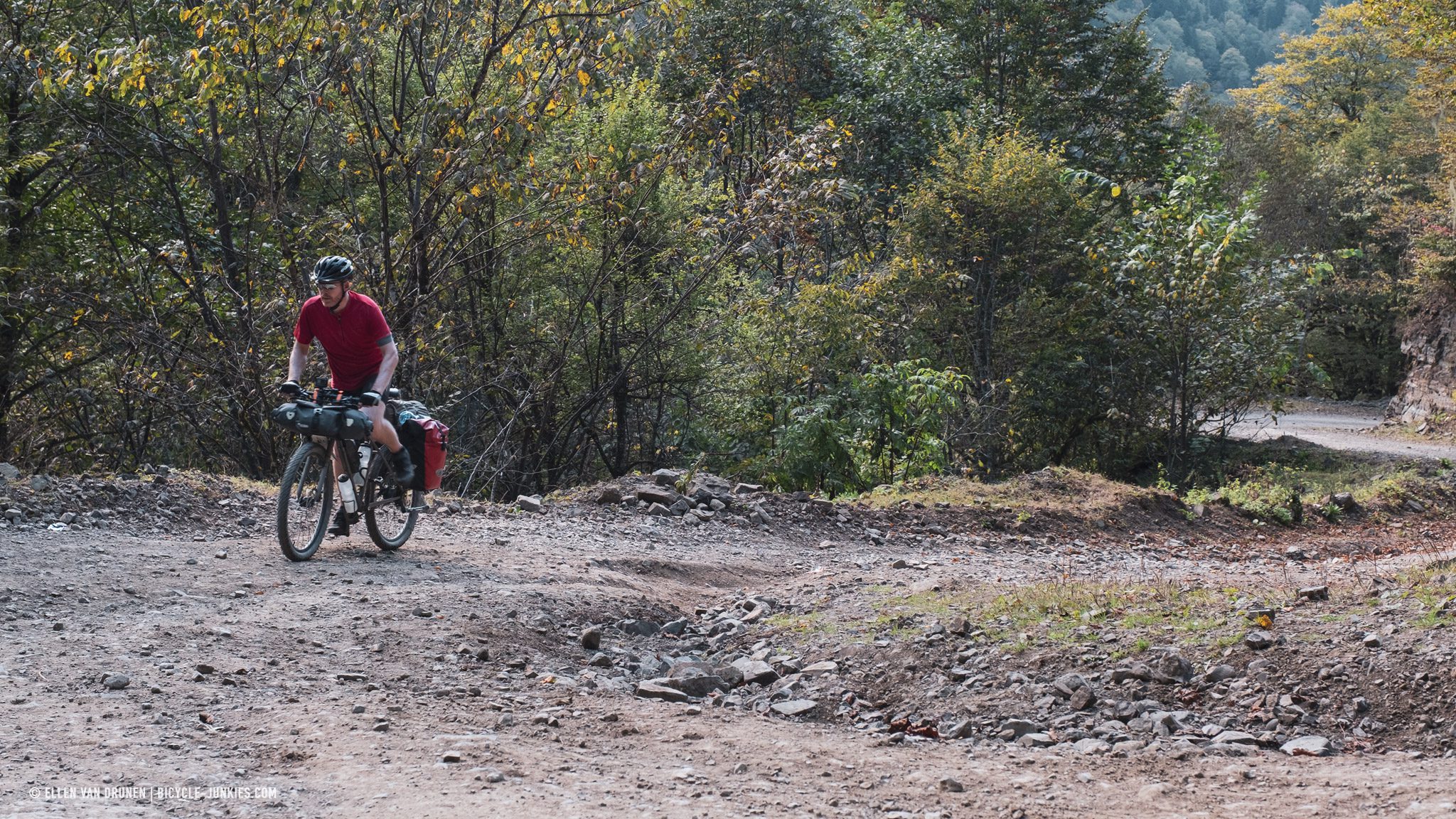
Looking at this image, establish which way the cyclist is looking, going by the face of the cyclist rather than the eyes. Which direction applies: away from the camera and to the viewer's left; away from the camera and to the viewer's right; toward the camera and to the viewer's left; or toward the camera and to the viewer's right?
toward the camera and to the viewer's left

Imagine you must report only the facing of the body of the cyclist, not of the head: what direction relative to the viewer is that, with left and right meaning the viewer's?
facing the viewer and to the left of the viewer

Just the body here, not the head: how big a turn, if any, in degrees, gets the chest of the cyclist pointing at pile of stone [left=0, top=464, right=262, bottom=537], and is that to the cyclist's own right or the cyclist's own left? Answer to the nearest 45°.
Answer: approximately 90° to the cyclist's own right

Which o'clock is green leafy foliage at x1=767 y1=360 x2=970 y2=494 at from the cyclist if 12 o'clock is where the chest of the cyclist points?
The green leafy foliage is roughly at 6 o'clock from the cyclist.

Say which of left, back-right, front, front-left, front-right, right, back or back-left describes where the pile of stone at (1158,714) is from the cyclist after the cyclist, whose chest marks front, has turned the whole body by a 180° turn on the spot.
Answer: right
